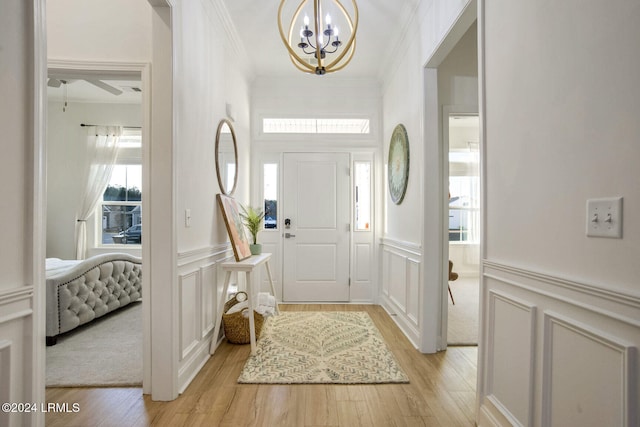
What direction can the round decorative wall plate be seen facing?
to the viewer's left

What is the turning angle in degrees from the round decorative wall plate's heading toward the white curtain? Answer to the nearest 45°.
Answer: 0° — it already faces it

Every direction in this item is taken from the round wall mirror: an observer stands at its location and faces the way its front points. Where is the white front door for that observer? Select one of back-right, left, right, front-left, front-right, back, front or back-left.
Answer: front-left

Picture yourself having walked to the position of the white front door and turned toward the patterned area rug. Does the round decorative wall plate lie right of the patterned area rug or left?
left

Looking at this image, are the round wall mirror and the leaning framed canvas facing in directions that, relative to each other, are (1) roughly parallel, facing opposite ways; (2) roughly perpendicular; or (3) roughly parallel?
roughly parallel

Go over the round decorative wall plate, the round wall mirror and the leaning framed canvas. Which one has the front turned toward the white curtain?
the round decorative wall plate

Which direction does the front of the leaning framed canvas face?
to the viewer's right

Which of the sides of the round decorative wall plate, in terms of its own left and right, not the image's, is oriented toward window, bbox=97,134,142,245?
front

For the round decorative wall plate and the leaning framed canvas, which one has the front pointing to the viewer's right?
the leaning framed canvas

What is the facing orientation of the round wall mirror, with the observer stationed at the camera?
facing to the right of the viewer

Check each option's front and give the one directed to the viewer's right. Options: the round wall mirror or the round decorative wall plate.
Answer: the round wall mirror
